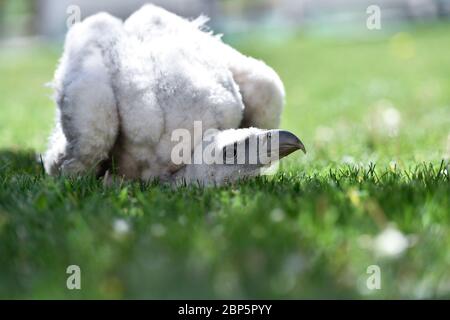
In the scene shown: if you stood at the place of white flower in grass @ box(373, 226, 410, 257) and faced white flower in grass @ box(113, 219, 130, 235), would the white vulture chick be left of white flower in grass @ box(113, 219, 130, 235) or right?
right

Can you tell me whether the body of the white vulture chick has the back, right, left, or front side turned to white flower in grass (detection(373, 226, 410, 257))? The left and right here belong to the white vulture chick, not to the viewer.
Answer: front

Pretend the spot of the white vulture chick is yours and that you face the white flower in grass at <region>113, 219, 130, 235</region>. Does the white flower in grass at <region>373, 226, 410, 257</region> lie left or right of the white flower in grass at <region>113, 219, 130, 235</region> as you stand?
left

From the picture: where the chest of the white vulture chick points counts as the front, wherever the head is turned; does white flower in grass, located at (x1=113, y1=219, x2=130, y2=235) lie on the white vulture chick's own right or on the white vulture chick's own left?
on the white vulture chick's own right

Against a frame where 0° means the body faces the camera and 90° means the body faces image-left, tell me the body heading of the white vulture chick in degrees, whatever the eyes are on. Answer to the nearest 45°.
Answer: approximately 315°
